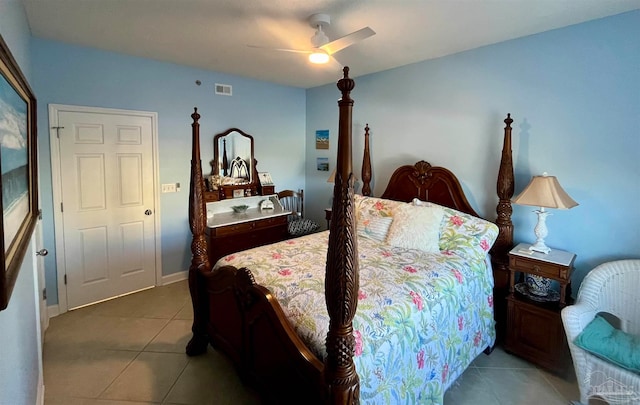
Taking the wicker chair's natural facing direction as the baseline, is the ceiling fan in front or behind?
in front

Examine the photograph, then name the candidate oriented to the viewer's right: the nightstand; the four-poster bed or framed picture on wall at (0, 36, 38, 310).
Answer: the framed picture on wall

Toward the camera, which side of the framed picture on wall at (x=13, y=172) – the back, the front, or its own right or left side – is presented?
right

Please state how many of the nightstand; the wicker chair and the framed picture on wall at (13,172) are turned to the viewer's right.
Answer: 1

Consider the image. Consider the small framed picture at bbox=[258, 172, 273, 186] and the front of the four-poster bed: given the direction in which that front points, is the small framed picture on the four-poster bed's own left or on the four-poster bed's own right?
on the four-poster bed's own right

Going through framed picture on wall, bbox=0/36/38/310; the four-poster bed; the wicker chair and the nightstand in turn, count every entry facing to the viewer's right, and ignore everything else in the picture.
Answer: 1

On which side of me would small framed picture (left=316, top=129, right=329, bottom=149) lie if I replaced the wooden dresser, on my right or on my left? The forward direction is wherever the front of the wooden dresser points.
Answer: on my left
